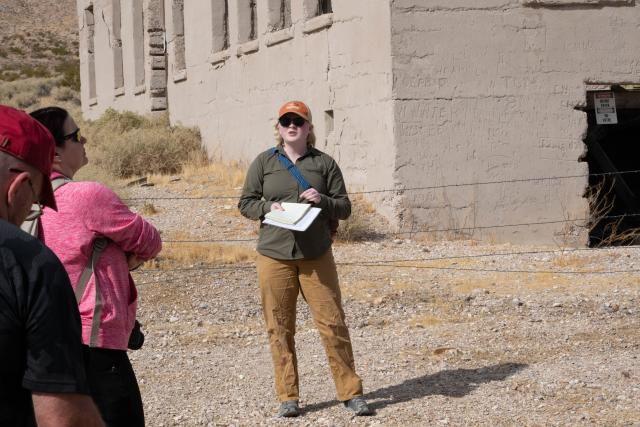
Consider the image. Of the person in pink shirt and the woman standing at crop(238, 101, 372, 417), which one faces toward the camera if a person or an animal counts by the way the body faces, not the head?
the woman standing

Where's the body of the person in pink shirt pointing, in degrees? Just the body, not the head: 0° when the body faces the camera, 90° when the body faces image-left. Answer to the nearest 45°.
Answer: approximately 270°

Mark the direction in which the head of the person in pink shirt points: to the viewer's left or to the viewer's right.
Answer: to the viewer's right

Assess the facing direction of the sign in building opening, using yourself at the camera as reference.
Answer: facing the viewer

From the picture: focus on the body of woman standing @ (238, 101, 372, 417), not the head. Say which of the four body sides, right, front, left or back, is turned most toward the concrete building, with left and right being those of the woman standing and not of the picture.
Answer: back

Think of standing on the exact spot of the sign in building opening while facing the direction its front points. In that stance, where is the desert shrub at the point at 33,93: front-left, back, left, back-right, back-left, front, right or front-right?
back-right

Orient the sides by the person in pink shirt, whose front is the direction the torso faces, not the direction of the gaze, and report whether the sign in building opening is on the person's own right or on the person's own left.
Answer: on the person's own left

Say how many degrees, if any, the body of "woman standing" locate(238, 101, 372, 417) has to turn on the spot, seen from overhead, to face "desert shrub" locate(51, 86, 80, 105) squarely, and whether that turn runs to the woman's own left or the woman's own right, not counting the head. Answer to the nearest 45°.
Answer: approximately 180°

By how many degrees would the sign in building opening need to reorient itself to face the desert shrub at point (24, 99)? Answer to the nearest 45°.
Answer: approximately 135° to its right

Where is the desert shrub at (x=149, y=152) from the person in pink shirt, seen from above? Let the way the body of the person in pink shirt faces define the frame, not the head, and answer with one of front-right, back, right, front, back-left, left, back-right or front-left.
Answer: left

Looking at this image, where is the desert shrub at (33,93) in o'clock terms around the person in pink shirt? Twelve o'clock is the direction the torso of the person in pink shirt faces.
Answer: The desert shrub is roughly at 9 o'clock from the person in pink shirt.

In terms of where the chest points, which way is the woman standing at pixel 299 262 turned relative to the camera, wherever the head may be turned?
toward the camera

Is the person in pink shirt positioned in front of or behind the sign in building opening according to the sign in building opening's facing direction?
in front

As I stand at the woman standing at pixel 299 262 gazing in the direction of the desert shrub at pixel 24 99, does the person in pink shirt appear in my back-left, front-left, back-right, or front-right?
back-left
